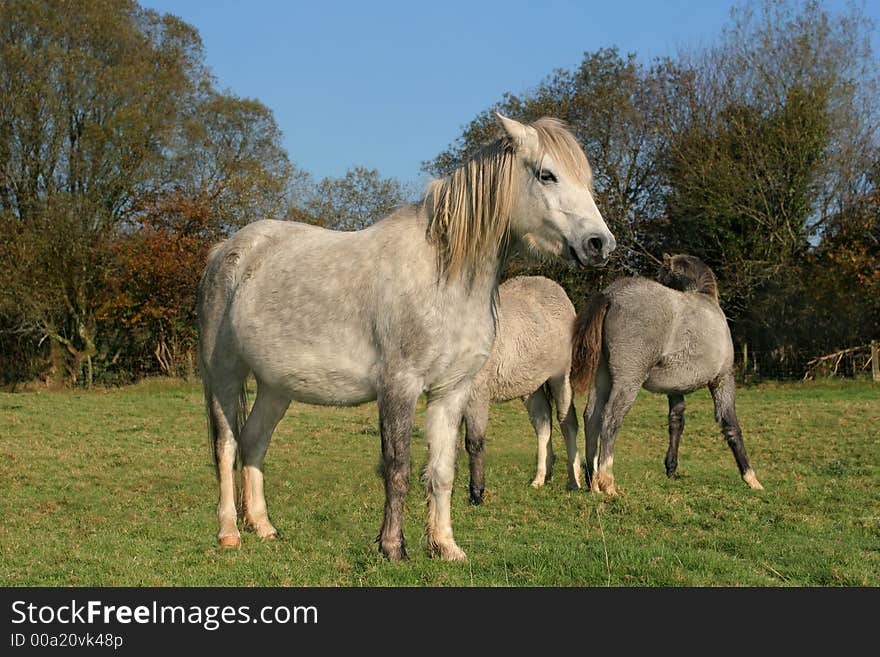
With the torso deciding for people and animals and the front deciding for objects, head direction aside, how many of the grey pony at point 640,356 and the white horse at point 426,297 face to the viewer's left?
0

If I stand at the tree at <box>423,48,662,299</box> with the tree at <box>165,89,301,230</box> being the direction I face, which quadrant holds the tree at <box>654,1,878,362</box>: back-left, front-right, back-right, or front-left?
back-left

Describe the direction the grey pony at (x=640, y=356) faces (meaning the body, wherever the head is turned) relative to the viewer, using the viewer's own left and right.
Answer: facing away from the viewer and to the right of the viewer

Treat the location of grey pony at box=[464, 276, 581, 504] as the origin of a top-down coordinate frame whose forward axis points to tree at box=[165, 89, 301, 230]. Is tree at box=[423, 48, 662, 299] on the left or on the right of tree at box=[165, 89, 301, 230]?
right

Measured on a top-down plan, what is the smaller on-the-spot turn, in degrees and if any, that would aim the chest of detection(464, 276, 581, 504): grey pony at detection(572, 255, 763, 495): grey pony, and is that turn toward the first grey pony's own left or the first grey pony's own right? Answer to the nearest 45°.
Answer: approximately 135° to the first grey pony's own left

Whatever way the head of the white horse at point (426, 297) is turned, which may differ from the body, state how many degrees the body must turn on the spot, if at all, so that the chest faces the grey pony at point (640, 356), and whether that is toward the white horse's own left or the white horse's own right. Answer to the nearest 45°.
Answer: approximately 90° to the white horse's own left

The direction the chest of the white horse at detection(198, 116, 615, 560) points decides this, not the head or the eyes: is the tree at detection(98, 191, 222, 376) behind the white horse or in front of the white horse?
behind

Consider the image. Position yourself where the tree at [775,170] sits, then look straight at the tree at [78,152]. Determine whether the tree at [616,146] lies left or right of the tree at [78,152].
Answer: right

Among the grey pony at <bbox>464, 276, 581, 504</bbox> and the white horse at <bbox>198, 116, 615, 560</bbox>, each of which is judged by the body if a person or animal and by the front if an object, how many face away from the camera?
0

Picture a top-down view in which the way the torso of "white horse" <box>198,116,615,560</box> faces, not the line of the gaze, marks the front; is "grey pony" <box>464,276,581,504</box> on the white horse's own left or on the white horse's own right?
on the white horse's own left

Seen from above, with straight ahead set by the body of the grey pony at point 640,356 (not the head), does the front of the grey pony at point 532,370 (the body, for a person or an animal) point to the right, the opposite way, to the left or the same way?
the opposite way

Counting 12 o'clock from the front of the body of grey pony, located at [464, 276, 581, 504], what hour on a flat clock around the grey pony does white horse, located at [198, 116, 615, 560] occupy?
The white horse is roughly at 11 o'clock from the grey pony.

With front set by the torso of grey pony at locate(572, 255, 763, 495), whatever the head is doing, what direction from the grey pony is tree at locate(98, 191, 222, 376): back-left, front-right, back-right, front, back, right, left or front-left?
left
